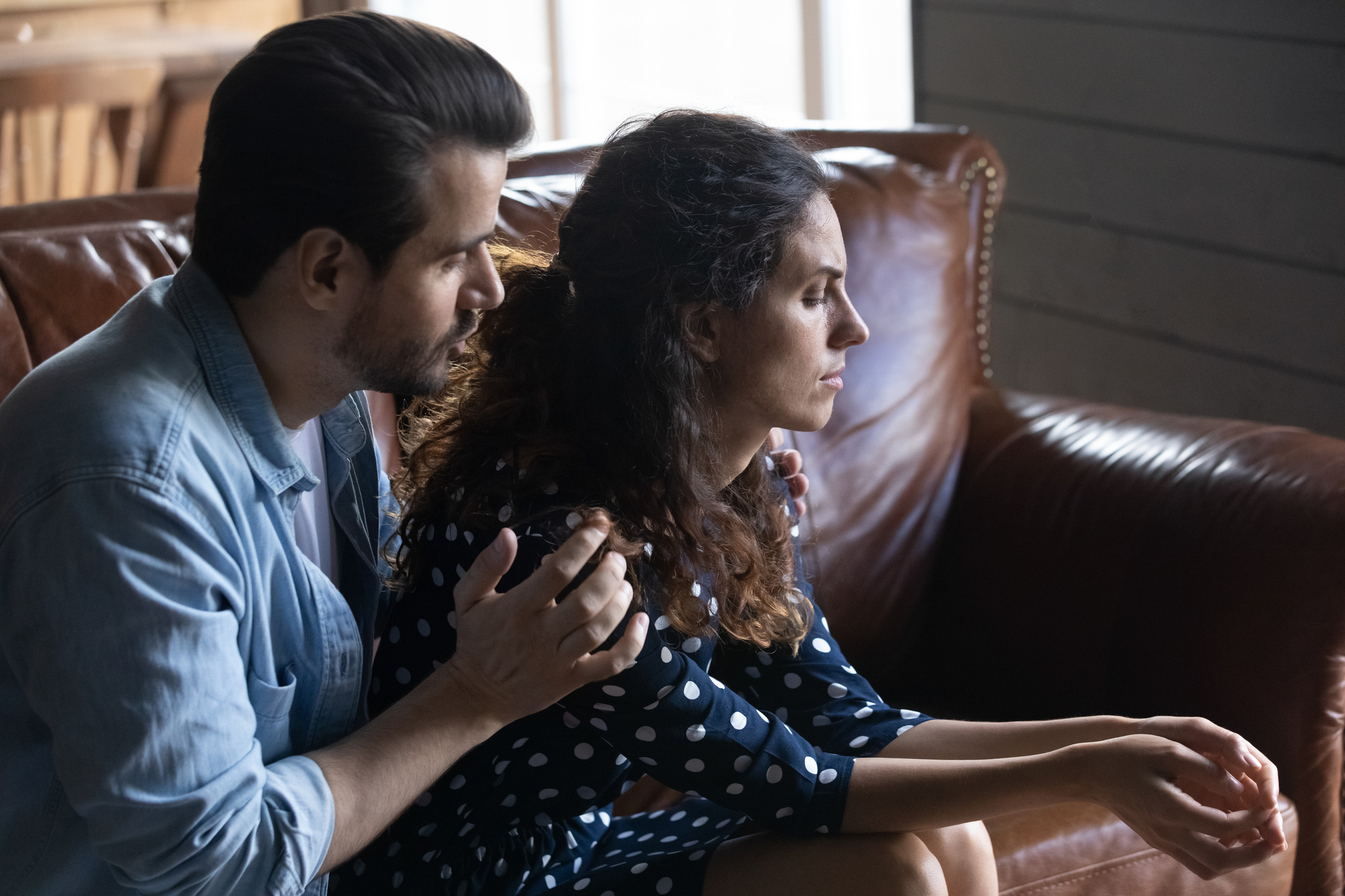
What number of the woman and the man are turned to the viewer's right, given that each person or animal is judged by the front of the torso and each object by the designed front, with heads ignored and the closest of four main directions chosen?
2

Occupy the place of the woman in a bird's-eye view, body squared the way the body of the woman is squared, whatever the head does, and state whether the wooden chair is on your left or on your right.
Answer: on your left

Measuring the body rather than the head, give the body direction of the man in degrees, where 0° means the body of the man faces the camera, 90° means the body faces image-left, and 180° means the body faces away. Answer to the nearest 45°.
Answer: approximately 270°

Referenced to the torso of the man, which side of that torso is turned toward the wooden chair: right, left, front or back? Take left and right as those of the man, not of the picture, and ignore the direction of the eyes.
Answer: left

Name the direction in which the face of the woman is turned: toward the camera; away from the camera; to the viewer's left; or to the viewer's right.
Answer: to the viewer's right

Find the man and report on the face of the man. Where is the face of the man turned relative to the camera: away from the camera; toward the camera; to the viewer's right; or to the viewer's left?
to the viewer's right

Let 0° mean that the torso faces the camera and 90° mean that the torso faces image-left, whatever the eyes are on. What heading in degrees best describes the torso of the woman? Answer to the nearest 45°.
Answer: approximately 270°
